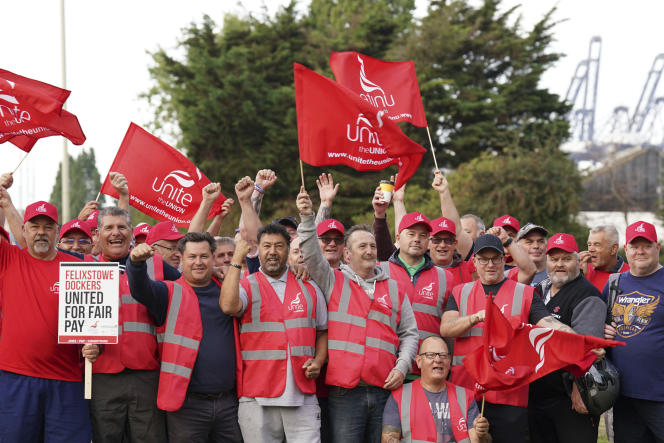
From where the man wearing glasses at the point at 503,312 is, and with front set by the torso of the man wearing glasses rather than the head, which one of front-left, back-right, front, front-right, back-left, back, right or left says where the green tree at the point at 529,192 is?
back

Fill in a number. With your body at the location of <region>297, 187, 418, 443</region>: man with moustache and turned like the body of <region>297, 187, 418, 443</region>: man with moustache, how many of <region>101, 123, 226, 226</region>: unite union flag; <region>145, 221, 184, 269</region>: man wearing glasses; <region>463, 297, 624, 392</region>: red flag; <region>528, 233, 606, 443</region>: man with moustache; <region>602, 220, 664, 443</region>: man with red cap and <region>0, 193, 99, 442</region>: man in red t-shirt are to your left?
3

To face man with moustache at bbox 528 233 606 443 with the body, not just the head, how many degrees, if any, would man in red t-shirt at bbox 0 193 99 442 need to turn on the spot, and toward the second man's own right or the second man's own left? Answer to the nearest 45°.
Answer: approximately 90° to the second man's own left

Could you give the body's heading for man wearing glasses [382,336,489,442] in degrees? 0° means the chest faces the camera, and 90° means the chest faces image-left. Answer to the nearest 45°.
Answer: approximately 0°

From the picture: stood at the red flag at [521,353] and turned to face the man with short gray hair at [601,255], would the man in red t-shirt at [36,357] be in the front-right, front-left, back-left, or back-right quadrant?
back-left

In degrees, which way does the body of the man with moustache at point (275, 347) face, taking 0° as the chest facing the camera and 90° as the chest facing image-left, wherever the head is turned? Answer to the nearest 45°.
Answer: approximately 0°
